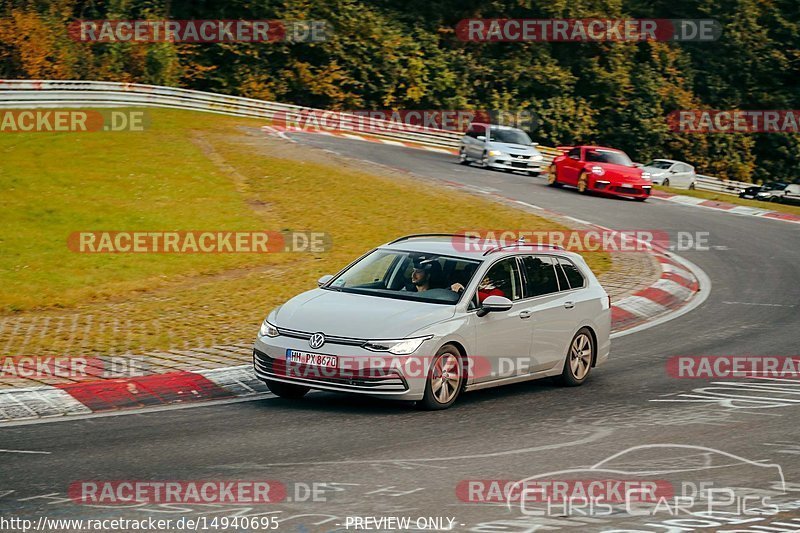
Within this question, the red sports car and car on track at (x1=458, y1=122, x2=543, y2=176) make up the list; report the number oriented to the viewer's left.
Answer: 0

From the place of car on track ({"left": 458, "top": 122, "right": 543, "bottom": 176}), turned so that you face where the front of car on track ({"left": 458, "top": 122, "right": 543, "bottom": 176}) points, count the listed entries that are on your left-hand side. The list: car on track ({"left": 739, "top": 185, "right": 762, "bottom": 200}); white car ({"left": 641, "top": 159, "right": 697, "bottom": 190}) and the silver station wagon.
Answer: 2

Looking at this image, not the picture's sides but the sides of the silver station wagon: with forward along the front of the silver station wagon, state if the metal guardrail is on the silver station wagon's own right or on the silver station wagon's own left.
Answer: on the silver station wagon's own right

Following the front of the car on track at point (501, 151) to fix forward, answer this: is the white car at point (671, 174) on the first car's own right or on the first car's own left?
on the first car's own left

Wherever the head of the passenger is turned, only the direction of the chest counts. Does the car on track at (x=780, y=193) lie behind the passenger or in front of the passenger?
behind

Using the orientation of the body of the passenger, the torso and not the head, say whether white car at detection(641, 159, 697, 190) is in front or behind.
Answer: behind

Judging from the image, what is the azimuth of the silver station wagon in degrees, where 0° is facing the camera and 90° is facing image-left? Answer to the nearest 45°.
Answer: approximately 45°

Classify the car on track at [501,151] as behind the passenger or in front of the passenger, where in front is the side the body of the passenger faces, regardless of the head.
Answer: behind

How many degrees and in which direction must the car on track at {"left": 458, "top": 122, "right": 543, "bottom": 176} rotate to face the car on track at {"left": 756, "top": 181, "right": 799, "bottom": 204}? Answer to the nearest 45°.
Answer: approximately 90° to its left

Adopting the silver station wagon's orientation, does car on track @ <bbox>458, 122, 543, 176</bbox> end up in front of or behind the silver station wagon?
behind
